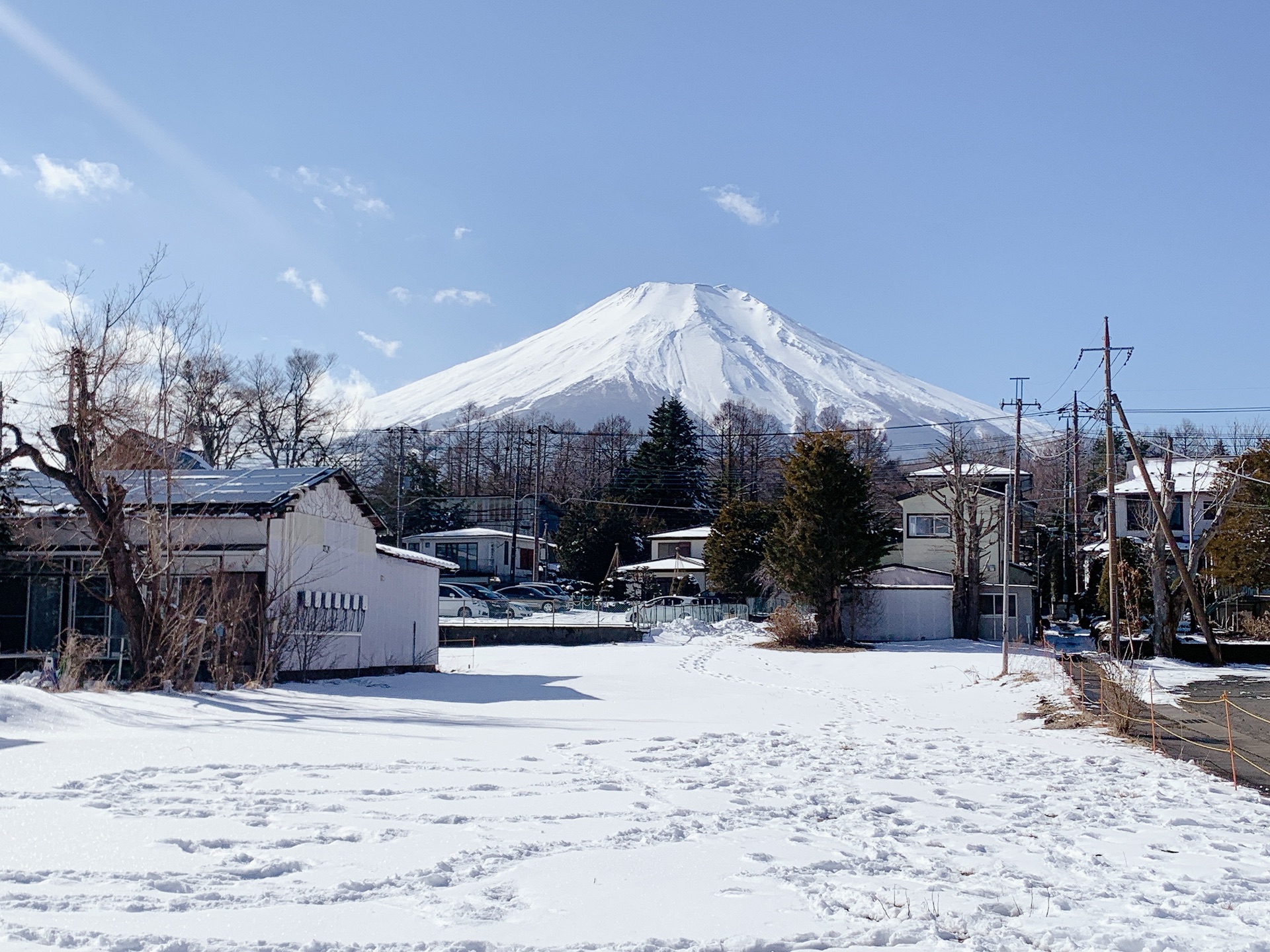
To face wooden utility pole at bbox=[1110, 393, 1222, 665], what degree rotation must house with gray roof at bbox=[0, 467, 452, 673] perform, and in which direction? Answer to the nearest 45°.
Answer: approximately 135° to its left

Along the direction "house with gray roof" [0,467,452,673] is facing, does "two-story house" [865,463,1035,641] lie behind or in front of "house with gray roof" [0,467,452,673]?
behind

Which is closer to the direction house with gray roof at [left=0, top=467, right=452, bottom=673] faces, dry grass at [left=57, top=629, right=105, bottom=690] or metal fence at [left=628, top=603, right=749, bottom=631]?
the dry grass

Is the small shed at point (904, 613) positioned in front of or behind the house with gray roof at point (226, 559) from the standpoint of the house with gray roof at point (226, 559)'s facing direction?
behind

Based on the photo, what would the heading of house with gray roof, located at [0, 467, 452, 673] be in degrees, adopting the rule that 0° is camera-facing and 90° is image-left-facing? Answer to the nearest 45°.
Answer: approximately 45°

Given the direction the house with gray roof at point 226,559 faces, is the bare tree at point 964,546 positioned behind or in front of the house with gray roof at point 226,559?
behind
